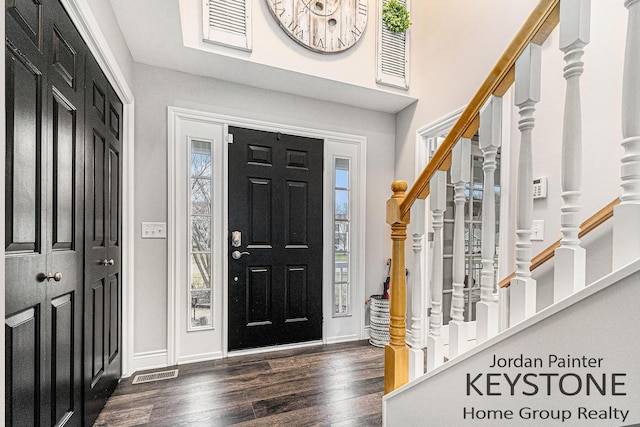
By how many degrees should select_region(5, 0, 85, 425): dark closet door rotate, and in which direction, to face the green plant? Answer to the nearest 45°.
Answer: approximately 45° to its left

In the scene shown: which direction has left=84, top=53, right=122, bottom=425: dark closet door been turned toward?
to the viewer's right

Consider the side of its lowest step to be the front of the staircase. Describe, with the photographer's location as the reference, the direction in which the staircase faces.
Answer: facing away from the viewer and to the left of the viewer

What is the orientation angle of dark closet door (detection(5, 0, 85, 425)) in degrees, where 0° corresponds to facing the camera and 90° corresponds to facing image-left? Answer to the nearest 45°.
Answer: approximately 315°

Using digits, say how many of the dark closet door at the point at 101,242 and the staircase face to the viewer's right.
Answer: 1

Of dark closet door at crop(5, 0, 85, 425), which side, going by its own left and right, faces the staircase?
front

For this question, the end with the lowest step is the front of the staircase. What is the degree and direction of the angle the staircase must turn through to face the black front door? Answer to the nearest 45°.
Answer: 0° — it already faces it

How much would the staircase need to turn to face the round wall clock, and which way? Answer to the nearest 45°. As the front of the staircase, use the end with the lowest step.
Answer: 0° — it already faces it
